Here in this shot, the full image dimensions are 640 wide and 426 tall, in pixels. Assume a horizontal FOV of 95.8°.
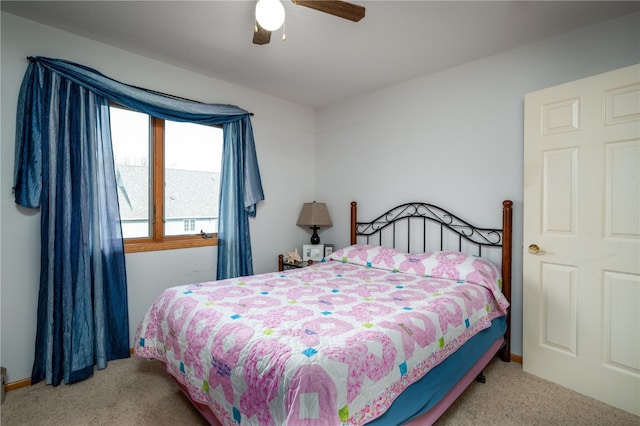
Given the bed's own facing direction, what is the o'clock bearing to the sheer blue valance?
The sheer blue valance is roughly at 2 o'clock from the bed.

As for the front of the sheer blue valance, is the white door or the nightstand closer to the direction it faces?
the white door

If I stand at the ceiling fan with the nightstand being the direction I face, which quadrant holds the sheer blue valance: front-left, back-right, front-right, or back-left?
front-left

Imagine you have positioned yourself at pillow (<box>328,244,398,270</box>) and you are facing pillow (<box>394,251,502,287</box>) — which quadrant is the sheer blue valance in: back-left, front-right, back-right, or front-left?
back-right

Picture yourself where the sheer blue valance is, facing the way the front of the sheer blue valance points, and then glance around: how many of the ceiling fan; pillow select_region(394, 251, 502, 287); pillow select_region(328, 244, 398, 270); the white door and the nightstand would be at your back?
0

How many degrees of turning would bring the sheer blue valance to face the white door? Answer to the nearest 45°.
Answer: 0° — it already faces it

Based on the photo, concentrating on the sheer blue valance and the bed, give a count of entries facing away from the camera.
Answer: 0

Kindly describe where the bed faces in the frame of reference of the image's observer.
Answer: facing the viewer and to the left of the viewer

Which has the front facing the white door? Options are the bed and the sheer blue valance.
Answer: the sheer blue valance

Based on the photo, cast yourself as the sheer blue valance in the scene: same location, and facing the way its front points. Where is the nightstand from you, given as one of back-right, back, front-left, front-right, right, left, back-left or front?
front-left

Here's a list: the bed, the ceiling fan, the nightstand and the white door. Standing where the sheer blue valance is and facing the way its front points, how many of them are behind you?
0

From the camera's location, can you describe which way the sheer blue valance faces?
facing the viewer and to the right of the viewer
